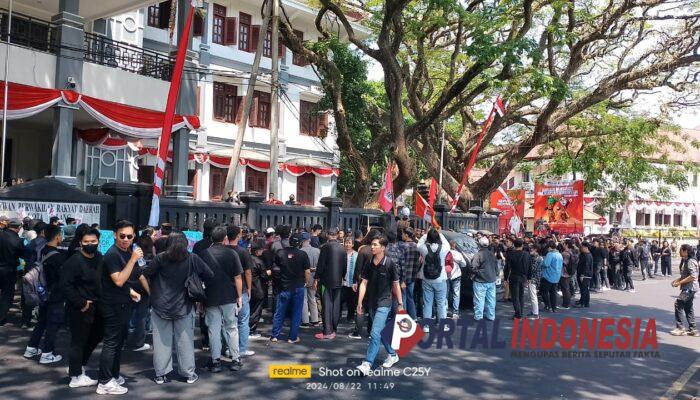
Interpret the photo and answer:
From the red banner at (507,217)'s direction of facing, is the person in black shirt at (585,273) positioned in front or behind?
in front

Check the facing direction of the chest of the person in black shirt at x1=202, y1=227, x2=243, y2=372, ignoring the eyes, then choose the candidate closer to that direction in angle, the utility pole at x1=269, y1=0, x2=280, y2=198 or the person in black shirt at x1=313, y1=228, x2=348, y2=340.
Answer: the utility pole

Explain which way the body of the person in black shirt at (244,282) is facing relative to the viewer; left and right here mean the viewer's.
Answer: facing away from the viewer and to the right of the viewer

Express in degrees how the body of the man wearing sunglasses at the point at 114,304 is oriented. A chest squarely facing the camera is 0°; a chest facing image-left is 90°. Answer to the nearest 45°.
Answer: approximately 315°

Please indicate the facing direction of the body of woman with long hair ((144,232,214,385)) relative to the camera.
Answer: away from the camera

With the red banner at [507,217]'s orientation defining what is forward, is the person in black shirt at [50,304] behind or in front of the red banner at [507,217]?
in front

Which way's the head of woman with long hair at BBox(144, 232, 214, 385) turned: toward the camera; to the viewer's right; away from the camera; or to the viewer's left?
away from the camera

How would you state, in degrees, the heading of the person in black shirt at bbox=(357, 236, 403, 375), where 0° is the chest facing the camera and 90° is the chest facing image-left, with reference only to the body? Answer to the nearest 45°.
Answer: approximately 45°

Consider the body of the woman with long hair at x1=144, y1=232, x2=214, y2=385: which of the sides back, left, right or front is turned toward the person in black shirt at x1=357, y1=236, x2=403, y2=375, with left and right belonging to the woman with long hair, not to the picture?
right

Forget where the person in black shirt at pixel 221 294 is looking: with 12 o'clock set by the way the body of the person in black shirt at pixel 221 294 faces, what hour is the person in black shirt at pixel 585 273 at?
the person in black shirt at pixel 585 273 is roughly at 2 o'clock from the person in black shirt at pixel 221 294.
